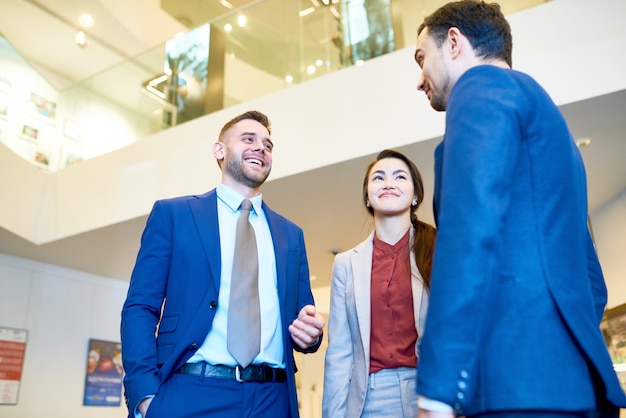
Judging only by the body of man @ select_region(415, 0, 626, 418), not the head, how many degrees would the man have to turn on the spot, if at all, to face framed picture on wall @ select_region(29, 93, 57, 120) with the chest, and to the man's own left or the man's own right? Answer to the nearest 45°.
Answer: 0° — they already face it

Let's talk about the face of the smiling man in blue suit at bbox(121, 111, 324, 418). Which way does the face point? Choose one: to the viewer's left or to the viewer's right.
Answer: to the viewer's right

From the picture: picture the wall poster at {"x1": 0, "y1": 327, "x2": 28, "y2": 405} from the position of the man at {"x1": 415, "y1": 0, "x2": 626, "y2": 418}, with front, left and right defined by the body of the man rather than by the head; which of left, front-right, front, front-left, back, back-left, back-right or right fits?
front

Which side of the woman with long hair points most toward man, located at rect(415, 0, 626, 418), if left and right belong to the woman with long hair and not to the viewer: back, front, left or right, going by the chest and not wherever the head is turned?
front

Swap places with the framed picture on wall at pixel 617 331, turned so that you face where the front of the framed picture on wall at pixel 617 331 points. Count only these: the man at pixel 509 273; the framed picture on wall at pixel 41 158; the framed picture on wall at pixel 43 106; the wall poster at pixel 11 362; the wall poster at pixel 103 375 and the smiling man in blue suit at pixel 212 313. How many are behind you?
0

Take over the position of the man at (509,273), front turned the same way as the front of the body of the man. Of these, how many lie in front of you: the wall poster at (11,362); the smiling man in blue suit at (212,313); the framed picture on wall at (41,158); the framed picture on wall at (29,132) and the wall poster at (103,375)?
5

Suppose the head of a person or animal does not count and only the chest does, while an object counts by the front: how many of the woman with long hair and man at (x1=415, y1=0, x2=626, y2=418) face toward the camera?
1

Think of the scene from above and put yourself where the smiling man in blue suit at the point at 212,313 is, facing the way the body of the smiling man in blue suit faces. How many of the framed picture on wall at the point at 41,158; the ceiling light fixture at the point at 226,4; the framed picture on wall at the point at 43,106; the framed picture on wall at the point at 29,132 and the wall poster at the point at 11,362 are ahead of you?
0

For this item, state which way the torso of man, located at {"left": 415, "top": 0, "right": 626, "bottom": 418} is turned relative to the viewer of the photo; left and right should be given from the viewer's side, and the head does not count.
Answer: facing away from the viewer and to the left of the viewer

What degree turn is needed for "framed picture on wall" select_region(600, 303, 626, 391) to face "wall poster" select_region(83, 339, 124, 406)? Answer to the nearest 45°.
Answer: approximately 45° to its right

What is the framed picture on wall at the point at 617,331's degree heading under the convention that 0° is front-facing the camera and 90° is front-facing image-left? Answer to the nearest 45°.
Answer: approximately 45°

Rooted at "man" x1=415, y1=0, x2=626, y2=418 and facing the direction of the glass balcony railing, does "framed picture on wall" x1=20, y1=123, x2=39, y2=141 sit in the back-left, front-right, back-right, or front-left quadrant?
front-left

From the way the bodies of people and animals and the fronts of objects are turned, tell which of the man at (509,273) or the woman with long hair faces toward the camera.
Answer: the woman with long hair

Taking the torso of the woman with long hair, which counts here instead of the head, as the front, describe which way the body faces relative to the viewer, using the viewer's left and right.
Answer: facing the viewer

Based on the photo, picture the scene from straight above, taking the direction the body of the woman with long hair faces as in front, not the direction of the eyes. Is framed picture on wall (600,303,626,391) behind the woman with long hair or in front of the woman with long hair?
behind

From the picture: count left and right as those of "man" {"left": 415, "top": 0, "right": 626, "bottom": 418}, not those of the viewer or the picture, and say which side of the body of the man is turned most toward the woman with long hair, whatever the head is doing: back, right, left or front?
front

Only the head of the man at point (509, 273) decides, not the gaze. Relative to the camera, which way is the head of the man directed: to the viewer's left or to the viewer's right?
to the viewer's left

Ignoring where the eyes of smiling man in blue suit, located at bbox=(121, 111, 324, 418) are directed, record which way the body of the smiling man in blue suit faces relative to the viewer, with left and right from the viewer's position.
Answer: facing the viewer and to the right of the viewer
